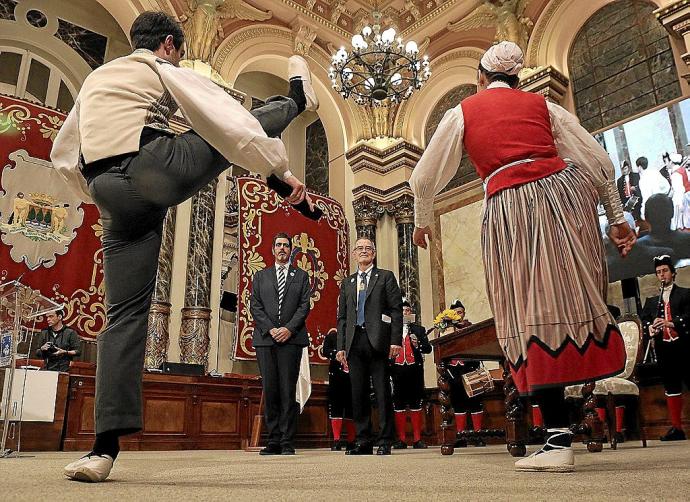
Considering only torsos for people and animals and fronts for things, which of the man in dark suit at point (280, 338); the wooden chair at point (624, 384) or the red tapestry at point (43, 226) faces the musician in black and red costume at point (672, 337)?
the red tapestry

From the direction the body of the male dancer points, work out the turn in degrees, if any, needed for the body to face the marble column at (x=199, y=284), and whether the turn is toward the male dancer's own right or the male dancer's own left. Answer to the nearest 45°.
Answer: approximately 45° to the male dancer's own left

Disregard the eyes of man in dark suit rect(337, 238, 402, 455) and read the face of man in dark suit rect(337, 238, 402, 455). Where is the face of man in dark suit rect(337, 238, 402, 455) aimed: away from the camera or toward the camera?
toward the camera

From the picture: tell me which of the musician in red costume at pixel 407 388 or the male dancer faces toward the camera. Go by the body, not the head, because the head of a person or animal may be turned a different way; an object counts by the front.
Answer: the musician in red costume

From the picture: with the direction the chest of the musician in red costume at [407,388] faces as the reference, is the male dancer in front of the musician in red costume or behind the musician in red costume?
in front

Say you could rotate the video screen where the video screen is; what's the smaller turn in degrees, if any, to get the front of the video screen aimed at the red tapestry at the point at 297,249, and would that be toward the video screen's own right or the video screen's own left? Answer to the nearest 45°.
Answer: approximately 45° to the video screen's own right

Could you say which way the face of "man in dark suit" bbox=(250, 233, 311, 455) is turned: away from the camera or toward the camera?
toward the camera

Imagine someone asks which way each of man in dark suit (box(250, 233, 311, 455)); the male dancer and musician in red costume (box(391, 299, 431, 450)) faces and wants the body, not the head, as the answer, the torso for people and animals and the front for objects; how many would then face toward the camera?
2

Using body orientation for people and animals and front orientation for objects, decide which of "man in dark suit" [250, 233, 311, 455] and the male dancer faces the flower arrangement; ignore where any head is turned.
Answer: the male dancer

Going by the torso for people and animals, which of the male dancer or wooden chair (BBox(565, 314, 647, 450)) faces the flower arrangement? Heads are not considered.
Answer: the male dancer

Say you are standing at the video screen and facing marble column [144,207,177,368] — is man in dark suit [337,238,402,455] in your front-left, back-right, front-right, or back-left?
front-left

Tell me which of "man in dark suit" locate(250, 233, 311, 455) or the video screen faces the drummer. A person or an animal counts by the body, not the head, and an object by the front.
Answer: the video screen

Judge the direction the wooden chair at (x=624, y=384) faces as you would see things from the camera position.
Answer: facing the viewer and to the left of the viewer

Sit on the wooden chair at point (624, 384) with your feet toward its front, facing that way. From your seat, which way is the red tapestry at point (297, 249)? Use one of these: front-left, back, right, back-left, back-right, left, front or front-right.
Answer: right

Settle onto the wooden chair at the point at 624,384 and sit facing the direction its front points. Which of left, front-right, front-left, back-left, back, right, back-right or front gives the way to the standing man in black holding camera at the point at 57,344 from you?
front-right

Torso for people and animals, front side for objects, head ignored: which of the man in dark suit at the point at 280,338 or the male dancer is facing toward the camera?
the man in dark suit

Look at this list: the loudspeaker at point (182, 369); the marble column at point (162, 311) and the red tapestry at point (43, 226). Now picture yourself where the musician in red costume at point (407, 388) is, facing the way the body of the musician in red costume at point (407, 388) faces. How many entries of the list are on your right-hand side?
3

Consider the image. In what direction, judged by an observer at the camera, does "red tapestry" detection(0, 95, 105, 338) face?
facing the viewer and to the right of the viewer

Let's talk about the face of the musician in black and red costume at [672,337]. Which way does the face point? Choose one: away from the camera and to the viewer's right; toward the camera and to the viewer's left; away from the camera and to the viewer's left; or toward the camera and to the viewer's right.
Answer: toward the camera and to the viewer's left

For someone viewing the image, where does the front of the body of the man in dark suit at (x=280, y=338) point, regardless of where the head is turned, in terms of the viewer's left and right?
facing the viewer

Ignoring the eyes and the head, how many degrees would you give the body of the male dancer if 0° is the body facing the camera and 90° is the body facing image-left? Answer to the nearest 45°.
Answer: approximately 225°
